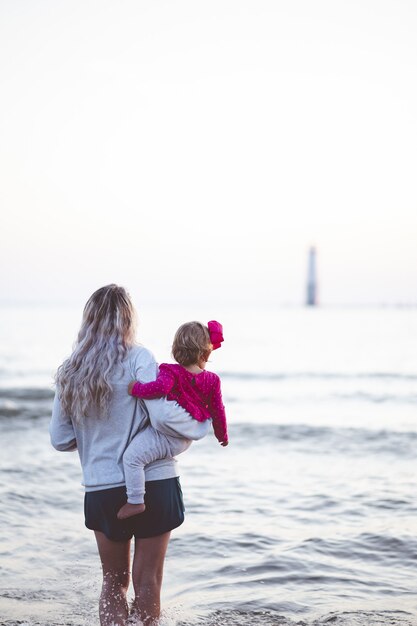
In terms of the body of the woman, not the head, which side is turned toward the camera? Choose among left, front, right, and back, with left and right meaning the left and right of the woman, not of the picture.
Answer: back

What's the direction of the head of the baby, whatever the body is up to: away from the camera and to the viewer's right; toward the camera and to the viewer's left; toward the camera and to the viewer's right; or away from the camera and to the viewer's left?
away from the camera and to the viewer's right

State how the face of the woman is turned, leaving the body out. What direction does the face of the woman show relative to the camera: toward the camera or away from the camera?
away from the camera
